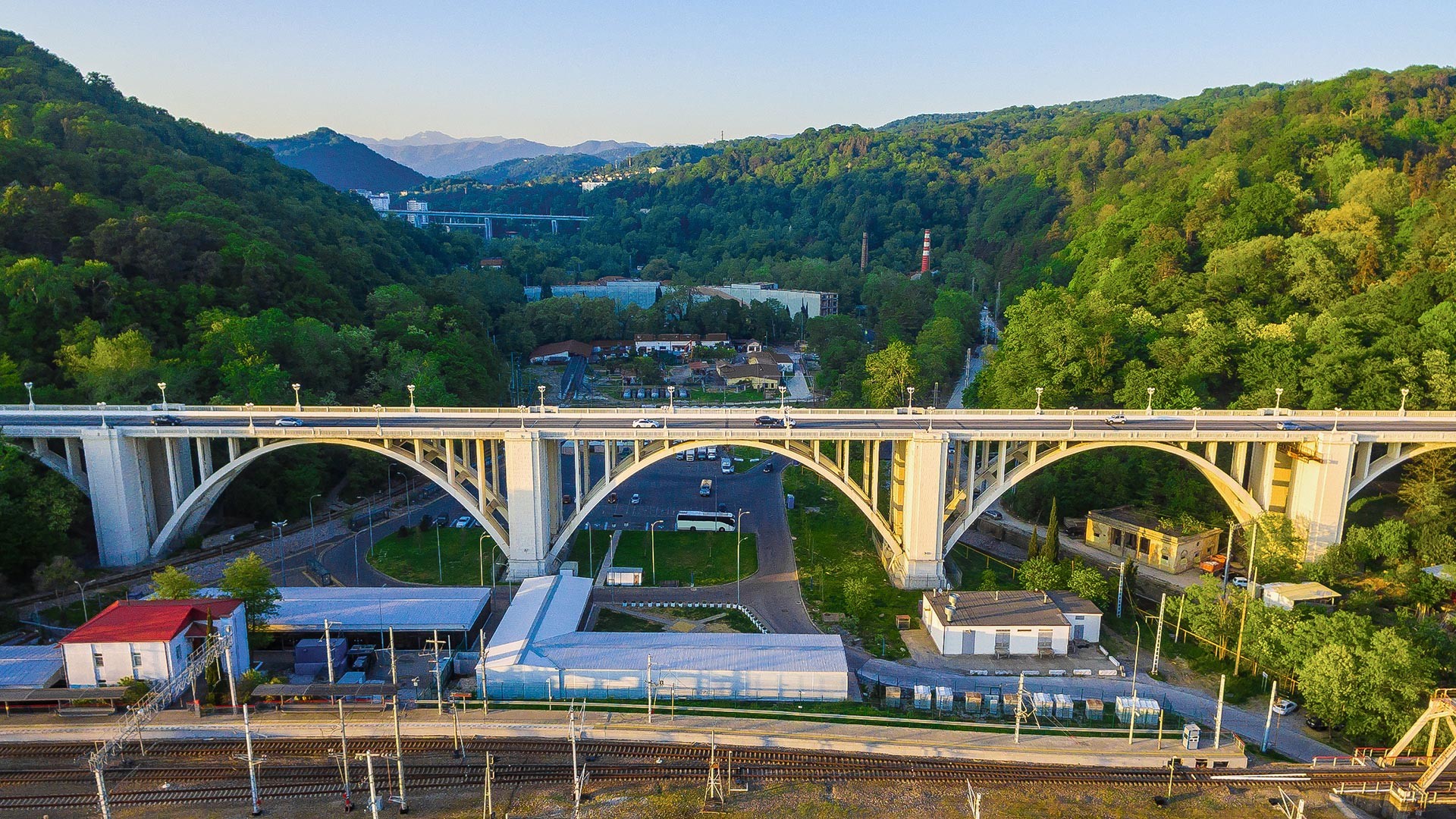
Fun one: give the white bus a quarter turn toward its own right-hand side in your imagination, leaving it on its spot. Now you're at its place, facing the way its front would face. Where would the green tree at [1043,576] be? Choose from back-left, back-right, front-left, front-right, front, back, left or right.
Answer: front-left

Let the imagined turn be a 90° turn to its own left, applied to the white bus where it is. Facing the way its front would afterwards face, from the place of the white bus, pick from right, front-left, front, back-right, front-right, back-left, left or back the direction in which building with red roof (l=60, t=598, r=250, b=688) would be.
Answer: back-left

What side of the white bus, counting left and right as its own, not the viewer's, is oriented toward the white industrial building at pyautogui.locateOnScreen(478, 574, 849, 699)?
right

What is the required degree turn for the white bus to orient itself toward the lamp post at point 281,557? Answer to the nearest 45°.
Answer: approximately 180°

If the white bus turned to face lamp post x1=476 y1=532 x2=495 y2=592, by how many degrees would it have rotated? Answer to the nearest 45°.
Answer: approximately 135° to its right

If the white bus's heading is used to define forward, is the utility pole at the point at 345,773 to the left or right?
on its right

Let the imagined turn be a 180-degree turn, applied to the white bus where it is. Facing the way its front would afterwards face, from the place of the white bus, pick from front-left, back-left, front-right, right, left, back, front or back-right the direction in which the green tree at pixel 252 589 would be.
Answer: front-left

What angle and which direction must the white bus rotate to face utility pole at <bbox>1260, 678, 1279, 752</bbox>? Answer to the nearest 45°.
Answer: approximately 45° to its right

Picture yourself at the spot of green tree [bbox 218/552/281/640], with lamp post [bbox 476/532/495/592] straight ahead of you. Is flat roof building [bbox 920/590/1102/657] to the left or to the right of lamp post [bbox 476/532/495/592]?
right

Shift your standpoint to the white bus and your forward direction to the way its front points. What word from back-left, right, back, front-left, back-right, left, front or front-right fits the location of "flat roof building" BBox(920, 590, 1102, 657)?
front-right

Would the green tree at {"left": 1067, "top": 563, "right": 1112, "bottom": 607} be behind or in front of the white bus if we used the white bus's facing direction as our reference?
in front

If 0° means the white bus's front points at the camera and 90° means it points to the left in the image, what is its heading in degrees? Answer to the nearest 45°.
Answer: approximately 270°

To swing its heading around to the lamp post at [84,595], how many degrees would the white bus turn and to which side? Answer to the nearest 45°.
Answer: approximately 135° to its right
